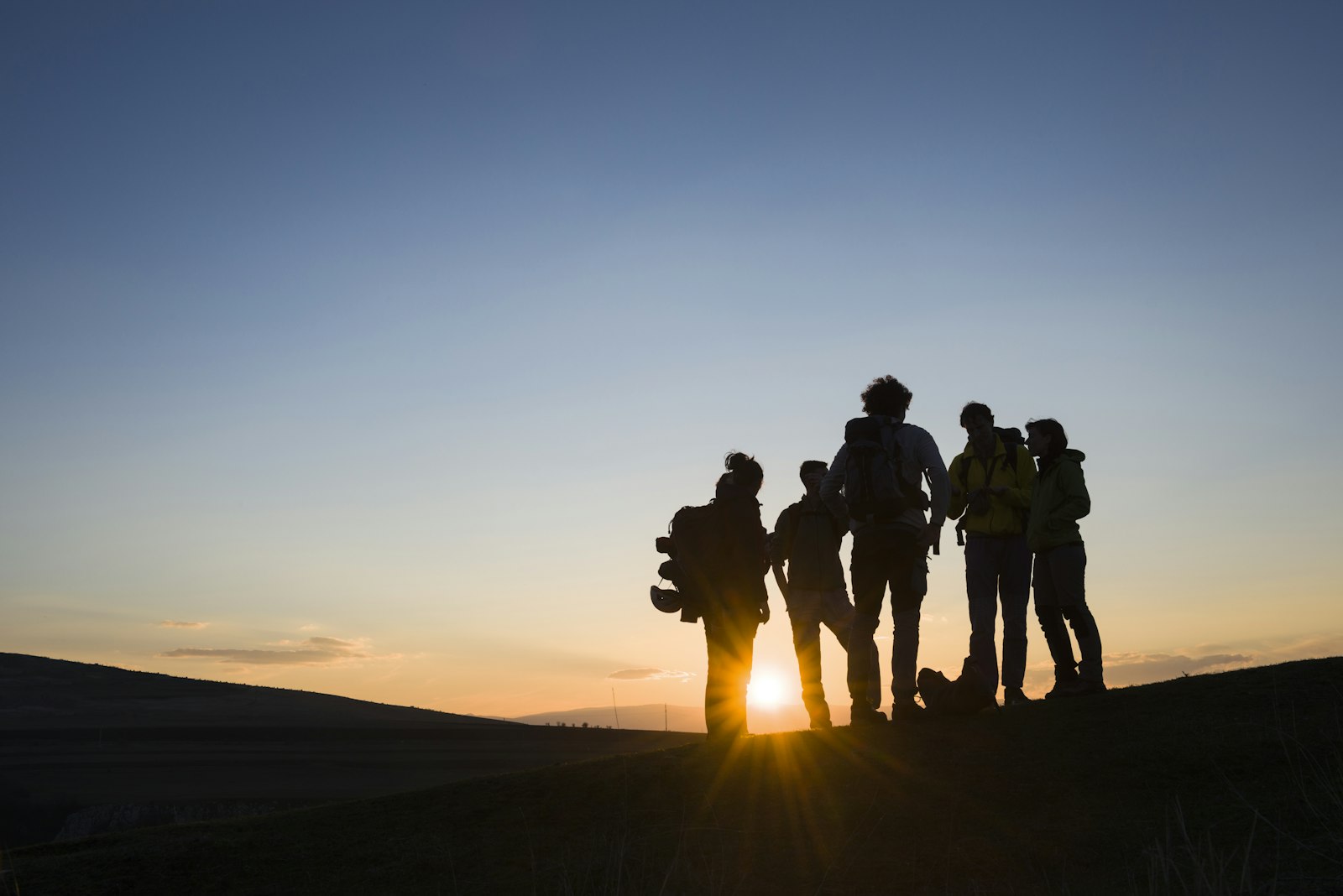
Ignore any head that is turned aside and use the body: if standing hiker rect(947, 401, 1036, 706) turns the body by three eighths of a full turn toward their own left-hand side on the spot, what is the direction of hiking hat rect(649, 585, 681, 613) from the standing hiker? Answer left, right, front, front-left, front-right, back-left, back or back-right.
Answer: back-left

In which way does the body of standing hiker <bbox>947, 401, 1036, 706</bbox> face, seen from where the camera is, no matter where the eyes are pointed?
toward the camera

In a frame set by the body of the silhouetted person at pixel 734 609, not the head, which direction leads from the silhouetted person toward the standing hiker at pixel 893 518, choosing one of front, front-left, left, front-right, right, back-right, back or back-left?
front-right

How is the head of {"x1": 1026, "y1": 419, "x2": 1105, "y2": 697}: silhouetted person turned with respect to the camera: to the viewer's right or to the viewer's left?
to the viewer's left

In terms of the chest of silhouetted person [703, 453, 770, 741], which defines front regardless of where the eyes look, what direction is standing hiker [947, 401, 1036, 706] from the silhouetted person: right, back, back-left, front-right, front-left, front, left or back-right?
front

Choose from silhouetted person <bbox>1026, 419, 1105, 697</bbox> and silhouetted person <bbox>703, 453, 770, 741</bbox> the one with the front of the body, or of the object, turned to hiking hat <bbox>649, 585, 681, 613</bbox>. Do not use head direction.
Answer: silhouetted person <bbox>1026, 419, 1105, 697</bbox>

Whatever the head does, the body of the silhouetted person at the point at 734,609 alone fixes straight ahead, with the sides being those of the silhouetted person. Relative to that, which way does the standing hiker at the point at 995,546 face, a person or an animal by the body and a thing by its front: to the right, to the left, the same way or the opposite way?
to the right

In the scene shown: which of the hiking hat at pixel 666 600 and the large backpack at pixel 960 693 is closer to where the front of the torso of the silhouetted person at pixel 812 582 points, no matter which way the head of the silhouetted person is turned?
the large backpack

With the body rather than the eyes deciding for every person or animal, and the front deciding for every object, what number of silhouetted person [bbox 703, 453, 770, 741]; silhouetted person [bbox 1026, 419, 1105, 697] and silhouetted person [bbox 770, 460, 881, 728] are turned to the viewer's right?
1

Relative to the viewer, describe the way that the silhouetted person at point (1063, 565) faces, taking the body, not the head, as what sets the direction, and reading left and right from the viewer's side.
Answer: facing to the left of the viewer

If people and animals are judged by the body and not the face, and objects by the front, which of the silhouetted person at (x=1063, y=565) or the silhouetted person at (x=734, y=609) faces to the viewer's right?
the silhouetted person at (x=734, y=609)

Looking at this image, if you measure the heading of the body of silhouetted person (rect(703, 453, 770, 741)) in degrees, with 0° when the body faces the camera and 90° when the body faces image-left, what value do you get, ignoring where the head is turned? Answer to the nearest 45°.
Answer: approximately 270°

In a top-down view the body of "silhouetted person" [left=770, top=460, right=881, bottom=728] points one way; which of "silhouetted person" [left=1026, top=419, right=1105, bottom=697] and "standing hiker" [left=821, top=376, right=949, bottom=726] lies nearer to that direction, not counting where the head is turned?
the standing hiker

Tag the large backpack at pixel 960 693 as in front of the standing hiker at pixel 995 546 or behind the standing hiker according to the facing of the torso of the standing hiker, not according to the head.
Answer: in front

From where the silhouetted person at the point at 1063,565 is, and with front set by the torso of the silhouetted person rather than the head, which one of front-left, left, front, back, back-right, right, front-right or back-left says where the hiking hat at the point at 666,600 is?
front

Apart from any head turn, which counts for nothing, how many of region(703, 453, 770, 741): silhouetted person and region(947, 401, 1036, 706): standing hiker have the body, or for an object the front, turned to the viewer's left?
0
